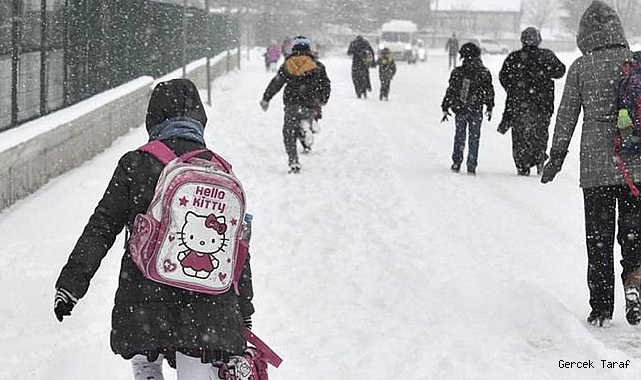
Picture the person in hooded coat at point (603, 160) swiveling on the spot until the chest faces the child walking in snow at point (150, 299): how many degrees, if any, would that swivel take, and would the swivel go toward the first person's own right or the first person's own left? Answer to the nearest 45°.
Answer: approximately 135° to the first person's own left

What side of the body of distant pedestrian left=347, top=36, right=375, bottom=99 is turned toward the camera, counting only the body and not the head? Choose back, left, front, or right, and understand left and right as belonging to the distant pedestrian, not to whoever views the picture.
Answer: back

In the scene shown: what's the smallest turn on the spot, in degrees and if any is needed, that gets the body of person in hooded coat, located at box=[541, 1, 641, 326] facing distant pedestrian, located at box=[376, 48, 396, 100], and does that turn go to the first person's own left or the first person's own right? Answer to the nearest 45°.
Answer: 0° — they already face them

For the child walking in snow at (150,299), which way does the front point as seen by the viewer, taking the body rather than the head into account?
away from the camera

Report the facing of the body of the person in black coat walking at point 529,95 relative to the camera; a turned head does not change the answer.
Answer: away from the camera

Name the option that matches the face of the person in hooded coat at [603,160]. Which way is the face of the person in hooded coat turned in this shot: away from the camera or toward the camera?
away from the camera

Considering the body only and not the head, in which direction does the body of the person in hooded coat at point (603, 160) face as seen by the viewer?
away from the camera

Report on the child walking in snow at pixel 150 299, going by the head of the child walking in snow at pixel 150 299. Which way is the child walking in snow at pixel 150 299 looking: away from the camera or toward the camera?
away from the camera

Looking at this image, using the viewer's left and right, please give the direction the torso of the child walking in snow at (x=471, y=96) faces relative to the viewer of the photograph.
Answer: facing away from the viewer

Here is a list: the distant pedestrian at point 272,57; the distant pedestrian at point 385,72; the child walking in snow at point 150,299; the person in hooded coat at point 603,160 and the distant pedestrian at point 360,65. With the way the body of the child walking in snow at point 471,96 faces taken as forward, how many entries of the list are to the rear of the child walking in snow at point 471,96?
2

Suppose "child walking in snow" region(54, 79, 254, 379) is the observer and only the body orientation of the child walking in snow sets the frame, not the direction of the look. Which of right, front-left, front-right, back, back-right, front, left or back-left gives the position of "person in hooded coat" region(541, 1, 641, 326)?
front-right
